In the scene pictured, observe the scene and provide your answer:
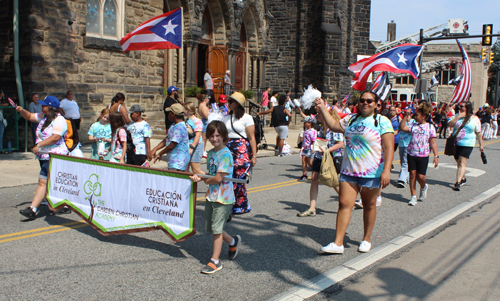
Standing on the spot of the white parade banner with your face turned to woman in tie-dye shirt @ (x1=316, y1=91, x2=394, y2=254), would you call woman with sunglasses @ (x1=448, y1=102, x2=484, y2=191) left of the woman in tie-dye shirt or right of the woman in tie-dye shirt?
left

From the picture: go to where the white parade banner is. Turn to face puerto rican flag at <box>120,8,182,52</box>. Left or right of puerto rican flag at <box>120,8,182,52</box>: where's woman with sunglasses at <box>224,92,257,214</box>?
right

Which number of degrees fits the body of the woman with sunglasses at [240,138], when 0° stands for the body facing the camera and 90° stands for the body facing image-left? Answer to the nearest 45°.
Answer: approximately 45°

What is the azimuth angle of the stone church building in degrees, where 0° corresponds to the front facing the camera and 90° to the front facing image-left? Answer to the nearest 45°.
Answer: approximately 315°

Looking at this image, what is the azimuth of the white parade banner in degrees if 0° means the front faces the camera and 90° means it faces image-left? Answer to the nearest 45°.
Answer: approximately 45°

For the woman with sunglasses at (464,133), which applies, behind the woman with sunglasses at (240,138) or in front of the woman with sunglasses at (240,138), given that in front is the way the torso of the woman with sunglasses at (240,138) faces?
behind

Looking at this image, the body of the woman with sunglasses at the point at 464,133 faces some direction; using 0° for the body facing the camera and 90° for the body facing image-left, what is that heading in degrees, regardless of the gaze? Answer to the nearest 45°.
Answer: approximately 45°

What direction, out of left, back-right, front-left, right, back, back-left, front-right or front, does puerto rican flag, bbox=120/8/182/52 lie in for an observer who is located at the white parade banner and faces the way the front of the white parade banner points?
back-right
